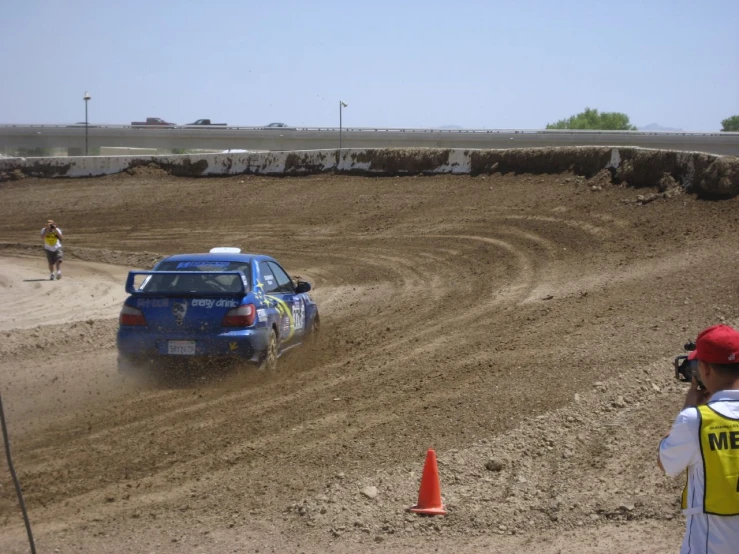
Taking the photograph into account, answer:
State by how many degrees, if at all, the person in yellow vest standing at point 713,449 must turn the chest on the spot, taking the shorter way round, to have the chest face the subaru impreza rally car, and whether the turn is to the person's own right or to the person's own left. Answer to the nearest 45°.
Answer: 0° — they already face it

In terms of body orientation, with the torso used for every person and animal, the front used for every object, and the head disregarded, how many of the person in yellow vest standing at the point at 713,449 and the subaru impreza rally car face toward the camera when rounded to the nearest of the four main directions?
0

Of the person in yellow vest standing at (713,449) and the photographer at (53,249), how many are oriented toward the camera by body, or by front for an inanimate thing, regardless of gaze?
1

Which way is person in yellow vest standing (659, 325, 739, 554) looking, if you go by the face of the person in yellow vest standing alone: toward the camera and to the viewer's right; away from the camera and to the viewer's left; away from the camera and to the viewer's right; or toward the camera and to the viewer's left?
away from the camera and to the viewer's left

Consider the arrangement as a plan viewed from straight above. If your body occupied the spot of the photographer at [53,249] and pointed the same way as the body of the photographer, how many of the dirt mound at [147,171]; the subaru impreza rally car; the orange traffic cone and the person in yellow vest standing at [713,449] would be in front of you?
3

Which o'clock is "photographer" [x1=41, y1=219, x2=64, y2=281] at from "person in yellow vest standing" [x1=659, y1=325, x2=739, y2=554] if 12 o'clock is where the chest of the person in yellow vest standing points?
The photographer is roughly at 12 o'clock from the person in yellow vest standing.

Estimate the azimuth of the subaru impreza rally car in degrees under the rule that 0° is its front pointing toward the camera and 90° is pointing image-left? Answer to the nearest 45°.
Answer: approximately 225°

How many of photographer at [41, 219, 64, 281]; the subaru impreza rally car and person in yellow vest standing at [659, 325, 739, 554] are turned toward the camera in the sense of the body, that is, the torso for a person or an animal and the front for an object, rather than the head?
1

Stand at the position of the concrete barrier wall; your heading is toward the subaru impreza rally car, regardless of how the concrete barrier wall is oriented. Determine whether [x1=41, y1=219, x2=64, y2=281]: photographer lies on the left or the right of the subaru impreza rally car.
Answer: right

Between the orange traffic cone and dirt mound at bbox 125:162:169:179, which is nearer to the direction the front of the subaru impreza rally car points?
the dirt mound

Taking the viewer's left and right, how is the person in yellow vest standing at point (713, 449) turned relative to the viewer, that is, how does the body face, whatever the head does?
facing away from the viewer and to the left of the viewer

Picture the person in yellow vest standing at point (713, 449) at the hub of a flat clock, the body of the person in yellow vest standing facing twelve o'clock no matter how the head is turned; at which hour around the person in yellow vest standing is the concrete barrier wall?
The concrete barrier wall is roughly at 1 o'clock from the person in yellow vest standing.

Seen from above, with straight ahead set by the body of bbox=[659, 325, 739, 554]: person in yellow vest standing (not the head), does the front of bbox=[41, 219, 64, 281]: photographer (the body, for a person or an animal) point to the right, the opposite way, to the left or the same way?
the opposite way

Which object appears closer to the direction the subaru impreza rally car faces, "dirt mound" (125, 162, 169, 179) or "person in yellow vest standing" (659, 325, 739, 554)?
the dirt mound
